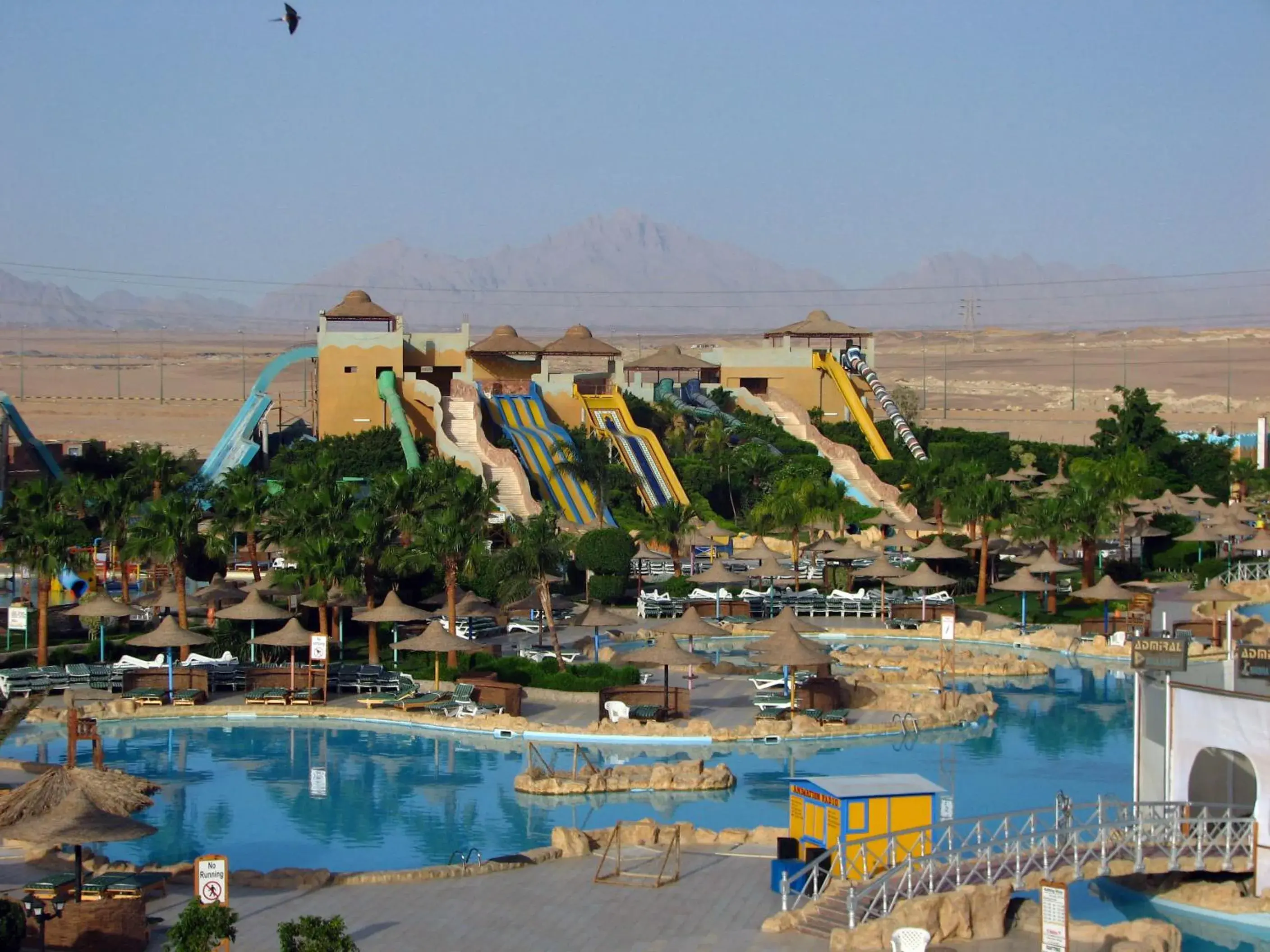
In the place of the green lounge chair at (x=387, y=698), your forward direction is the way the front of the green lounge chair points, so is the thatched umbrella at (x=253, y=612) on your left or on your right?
on your right

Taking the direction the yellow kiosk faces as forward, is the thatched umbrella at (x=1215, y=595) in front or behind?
behind

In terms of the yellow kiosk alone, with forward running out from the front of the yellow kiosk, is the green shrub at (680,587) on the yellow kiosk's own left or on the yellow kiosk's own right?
on the yellow kiosk's own right

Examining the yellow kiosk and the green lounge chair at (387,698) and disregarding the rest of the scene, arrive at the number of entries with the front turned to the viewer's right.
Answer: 0

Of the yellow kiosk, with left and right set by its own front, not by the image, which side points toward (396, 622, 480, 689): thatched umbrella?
right

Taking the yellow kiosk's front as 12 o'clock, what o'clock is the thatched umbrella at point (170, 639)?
The thatched umbrella is roughly at 3 o'clock from the yellow kiosk.

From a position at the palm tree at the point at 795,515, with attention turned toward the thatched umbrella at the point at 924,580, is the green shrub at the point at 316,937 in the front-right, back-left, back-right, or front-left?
front-right

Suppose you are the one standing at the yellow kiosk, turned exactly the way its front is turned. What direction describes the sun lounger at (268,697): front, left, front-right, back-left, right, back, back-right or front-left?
right

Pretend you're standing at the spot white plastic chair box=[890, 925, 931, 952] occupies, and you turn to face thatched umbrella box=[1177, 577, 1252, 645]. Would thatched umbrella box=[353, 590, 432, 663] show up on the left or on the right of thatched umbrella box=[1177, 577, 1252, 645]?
left

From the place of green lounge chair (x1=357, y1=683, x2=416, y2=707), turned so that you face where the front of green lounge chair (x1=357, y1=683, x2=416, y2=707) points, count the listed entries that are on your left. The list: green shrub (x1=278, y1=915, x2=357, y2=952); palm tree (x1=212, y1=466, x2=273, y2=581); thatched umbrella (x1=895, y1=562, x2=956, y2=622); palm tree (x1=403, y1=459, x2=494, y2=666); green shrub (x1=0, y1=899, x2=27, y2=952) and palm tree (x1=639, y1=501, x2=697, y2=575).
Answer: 2

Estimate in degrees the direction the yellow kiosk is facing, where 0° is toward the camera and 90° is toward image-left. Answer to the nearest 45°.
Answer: approximately 45°

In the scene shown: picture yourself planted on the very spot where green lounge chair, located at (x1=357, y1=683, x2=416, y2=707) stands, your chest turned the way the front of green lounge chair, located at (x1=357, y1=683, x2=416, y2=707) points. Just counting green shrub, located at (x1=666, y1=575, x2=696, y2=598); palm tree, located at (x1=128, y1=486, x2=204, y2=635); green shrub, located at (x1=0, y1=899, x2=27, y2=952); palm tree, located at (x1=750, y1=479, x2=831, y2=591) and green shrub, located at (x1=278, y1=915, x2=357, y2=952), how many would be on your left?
2

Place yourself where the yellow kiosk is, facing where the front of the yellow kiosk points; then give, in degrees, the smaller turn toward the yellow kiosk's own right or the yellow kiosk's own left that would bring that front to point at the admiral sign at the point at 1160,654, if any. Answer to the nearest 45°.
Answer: approximately 180°

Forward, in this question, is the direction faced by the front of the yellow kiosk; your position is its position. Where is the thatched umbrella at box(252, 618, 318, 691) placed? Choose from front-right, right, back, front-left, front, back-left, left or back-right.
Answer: right

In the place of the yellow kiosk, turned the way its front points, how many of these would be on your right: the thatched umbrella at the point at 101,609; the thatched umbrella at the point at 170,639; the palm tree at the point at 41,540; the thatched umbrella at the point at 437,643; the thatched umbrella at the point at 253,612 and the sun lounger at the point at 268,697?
6

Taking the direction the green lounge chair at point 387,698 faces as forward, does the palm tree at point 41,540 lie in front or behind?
in front

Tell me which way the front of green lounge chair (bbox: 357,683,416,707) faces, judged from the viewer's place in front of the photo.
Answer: facing to the left of the viewer
